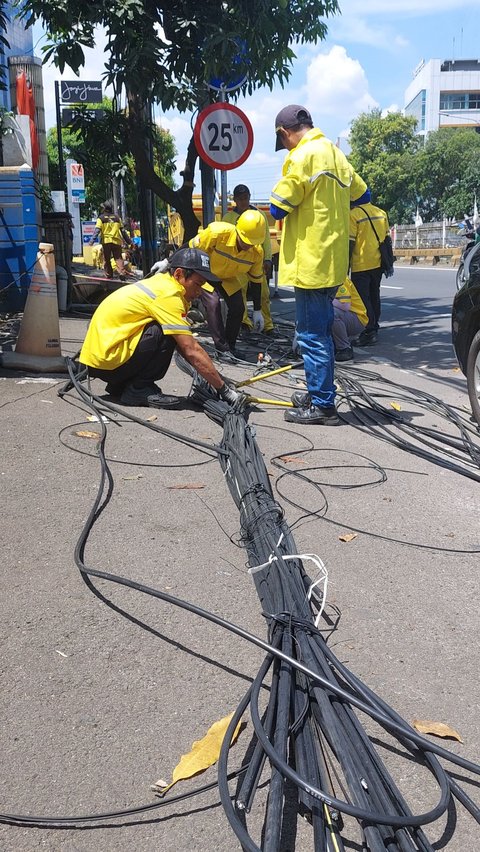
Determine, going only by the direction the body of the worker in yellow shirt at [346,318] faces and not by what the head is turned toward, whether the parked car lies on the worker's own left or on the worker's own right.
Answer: on the worker's own left

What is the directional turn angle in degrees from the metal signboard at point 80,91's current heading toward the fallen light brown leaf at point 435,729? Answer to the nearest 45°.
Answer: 0° — it already faces it

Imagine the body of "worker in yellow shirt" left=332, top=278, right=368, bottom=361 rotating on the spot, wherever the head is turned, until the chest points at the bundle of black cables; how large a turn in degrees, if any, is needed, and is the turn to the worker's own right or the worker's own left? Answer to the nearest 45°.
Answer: approximately 90° to the worker's own left

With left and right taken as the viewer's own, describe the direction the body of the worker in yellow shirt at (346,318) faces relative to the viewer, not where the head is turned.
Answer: facing to the left of the viewer

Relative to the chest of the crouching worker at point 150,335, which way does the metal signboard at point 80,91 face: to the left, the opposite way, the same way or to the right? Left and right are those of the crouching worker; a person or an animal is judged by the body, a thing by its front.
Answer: to the right

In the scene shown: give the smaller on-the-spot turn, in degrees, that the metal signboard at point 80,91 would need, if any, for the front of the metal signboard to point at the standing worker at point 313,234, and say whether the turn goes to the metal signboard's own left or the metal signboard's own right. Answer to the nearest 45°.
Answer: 0° — it already faces them

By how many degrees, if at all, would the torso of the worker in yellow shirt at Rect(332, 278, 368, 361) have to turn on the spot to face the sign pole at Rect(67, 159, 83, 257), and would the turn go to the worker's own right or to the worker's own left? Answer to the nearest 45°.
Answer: approximately 45° to the worker's own right

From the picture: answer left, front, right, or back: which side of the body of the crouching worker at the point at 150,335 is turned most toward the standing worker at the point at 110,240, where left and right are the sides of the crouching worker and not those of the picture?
left

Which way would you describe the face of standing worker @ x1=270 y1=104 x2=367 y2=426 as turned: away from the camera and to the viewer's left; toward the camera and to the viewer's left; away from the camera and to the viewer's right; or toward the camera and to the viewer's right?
away from the camera and to the viewer's left

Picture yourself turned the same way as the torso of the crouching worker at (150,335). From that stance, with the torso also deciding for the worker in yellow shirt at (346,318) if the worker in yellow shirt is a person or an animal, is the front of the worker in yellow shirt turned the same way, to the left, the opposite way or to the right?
the opposite way

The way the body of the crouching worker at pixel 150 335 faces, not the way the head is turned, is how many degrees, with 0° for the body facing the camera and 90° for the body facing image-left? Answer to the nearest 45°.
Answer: approximately 270°

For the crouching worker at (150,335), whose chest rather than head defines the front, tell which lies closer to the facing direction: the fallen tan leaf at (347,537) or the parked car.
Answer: the parked car
